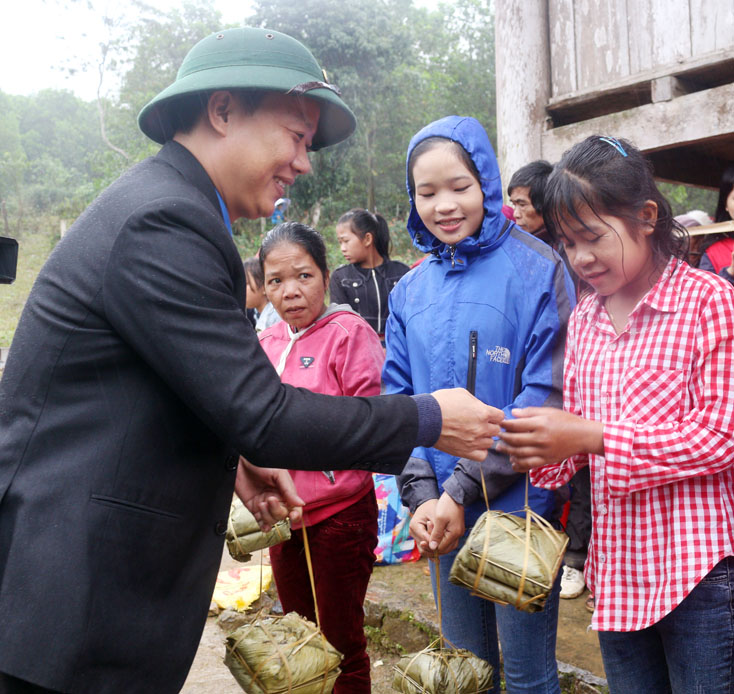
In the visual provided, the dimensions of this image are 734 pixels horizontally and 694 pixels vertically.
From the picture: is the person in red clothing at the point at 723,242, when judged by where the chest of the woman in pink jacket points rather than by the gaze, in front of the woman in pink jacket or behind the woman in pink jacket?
behind

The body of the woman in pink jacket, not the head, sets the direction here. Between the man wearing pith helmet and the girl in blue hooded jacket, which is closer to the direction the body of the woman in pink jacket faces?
the man wearing pith helmet

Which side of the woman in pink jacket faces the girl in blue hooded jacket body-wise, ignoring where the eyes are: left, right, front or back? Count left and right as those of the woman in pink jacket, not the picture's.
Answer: left

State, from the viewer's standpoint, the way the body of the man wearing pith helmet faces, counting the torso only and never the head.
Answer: to the viewer's right

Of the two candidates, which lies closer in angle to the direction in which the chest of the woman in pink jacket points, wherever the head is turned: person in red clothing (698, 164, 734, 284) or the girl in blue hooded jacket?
the girl in blue hooded jacket

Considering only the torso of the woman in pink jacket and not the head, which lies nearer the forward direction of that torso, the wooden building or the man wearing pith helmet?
the man wearing pith helmet

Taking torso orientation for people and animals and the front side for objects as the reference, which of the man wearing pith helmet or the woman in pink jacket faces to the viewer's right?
the man wearing pith helmet

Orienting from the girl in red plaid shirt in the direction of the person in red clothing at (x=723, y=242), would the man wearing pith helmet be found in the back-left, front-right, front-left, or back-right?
back-left

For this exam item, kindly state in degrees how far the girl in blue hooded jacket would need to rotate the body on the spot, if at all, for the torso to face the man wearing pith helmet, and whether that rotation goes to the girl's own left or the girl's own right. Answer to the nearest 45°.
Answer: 0° — they already face them

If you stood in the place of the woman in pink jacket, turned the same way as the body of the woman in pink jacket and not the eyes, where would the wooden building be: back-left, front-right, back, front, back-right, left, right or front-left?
back

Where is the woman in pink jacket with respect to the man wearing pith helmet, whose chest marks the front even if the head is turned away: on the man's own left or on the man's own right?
on the man's own left

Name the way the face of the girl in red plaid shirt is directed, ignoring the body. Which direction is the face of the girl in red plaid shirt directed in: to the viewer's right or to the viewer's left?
to the viewer's left

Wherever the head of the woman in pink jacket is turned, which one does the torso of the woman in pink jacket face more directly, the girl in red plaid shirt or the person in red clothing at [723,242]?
the girl in red plaid shirt

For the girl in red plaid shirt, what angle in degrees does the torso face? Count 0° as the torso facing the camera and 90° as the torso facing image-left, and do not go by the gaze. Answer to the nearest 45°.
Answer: approximately 45°
